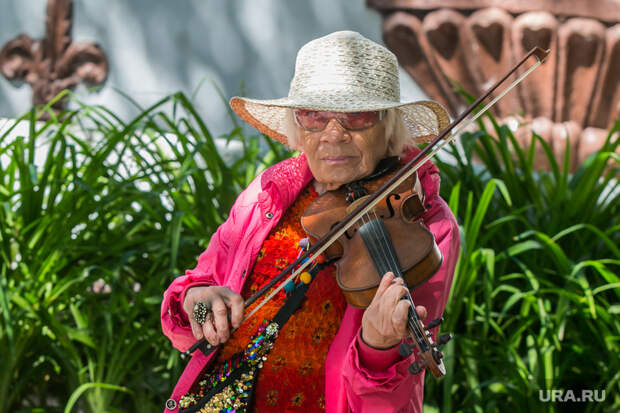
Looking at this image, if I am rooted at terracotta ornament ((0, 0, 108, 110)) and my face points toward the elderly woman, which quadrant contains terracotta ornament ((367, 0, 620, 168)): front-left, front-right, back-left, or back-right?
front-left

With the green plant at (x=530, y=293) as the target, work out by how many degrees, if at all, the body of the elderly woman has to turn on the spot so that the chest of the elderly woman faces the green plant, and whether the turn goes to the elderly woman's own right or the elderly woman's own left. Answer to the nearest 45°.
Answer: approximately 135° to the elderly woman's own left

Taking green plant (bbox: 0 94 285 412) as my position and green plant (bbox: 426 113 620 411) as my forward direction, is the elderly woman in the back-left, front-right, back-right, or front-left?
front-right

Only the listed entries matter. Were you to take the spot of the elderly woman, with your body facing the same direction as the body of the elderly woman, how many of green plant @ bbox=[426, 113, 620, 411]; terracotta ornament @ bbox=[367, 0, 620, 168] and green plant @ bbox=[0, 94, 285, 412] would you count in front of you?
0

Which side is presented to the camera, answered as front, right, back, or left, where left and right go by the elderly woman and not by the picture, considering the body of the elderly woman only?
front

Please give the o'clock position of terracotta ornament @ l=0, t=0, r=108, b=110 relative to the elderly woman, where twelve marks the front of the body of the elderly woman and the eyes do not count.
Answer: The terracotta ornament is roughly at 5 o'clock from the elderly woman.

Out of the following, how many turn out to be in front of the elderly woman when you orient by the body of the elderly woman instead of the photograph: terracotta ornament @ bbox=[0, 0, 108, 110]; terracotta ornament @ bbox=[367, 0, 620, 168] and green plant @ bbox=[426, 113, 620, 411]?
0

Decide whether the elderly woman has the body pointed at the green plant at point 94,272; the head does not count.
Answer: no

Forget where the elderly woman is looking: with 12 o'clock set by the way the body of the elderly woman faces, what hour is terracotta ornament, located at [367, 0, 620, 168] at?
The terracotta ornament is roughly at 7 o'clock from the elderly woman.

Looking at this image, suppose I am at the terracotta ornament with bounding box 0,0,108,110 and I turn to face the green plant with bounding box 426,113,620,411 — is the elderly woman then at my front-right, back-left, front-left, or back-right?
front-right

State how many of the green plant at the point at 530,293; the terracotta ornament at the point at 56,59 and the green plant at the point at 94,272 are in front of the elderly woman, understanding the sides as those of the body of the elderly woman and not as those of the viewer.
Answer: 0

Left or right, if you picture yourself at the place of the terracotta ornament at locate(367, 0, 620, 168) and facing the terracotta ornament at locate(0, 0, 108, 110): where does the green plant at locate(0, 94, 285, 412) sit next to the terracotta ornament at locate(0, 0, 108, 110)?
left

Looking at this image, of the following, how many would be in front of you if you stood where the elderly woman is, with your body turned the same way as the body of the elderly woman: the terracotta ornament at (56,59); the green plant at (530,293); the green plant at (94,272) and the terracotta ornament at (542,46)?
0
